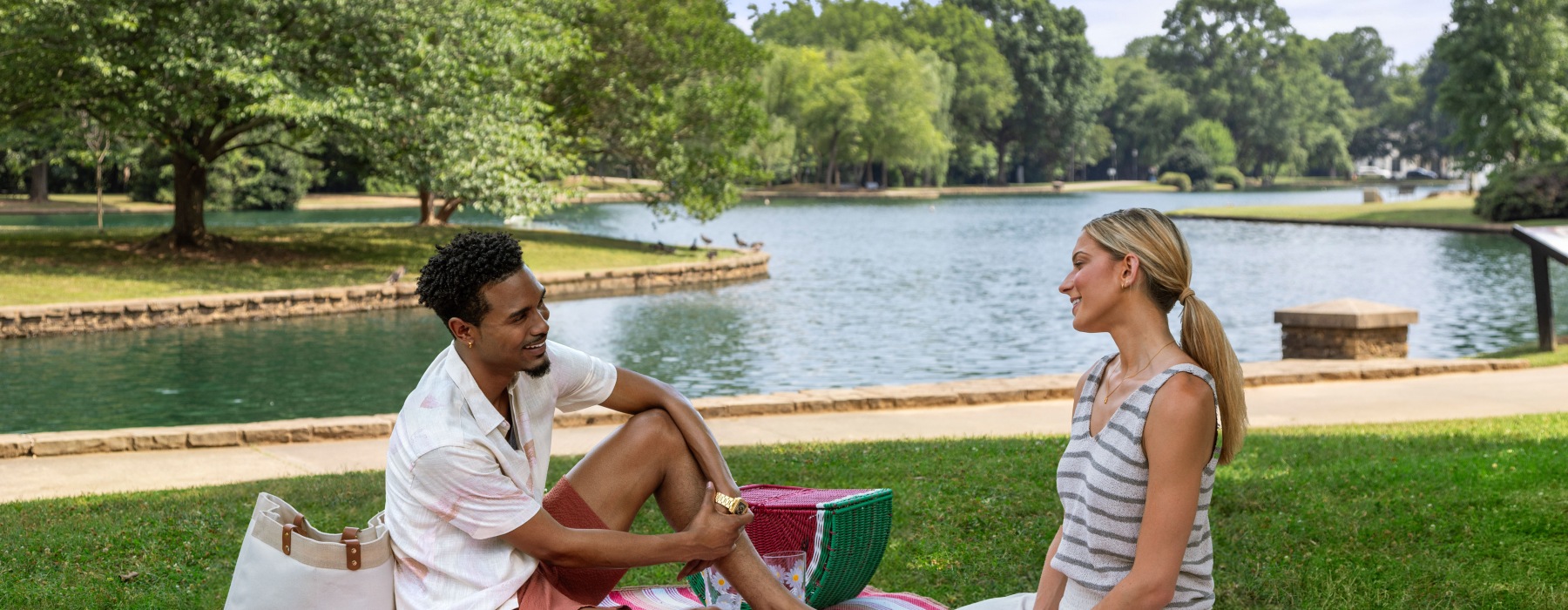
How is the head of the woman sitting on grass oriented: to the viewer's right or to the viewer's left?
to the viewer's left

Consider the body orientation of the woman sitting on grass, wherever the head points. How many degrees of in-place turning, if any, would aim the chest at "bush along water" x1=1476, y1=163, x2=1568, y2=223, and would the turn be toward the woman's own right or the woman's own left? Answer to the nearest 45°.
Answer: approximately 135° to the woman's own right

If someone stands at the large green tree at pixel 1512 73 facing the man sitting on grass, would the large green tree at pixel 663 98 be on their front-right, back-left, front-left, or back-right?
front-right

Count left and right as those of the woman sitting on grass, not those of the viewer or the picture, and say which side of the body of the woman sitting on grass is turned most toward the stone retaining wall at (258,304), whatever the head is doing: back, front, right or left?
right

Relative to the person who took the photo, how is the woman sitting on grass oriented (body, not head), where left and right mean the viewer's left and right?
facing the viewer and to the left of the viewer

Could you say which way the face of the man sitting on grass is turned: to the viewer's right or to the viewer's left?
to the viewer's right

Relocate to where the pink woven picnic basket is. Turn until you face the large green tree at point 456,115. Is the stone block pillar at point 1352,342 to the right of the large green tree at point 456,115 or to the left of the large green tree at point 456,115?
right

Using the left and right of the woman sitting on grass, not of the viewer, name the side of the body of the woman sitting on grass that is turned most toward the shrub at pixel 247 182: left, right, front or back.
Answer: right

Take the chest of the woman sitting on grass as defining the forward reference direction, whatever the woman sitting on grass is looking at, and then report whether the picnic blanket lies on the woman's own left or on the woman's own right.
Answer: on the woman's own right

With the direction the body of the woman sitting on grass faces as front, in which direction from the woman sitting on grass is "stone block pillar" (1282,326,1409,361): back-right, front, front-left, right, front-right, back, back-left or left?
back-right

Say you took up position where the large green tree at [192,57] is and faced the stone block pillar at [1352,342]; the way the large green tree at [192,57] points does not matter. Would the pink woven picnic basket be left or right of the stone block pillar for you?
right

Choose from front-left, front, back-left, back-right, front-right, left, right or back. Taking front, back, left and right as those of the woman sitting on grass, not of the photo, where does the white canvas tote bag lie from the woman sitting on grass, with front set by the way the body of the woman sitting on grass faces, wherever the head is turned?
front-right

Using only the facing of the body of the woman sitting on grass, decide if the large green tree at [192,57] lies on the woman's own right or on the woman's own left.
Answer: on the woman's own right
